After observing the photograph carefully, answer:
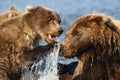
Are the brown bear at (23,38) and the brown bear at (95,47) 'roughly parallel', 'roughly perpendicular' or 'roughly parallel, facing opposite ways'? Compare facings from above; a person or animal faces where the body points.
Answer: roughly parallel, facing opposite ways

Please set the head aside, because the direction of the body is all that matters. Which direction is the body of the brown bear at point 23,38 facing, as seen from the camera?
to the viewer's right

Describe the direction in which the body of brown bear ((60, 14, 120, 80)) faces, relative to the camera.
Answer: to the viewer's left
